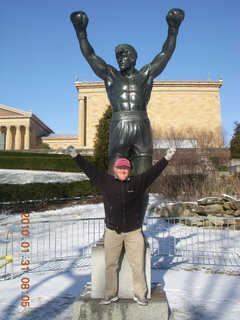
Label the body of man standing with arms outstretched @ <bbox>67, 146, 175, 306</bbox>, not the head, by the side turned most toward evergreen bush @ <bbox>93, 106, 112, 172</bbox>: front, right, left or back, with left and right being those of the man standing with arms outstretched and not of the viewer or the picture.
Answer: back

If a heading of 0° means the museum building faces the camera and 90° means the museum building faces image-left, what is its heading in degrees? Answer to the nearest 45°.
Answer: approximately 45°

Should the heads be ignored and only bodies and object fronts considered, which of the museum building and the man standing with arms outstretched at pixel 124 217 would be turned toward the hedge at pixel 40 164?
the museum building

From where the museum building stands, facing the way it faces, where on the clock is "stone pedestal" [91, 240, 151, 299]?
The stone pedestal is roughly at 11 o'clock from the museum building.

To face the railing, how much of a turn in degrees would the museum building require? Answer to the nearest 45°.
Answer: approximately 45° to its left

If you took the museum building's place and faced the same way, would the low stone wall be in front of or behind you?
in front
